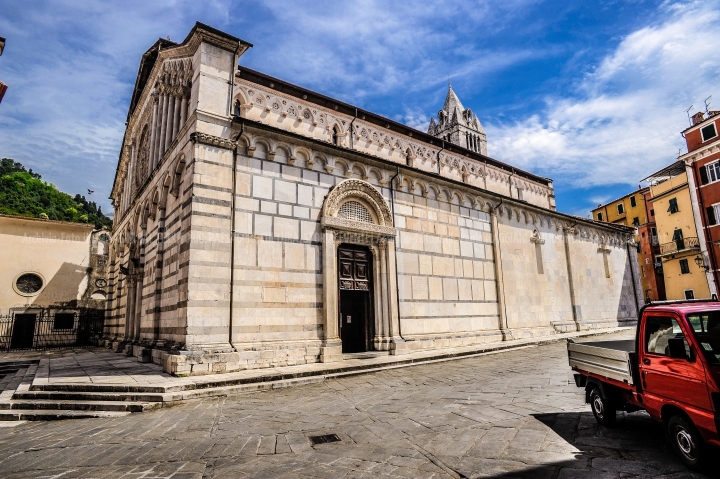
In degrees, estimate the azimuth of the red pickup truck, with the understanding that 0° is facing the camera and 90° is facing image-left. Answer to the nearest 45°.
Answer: approximately 315°

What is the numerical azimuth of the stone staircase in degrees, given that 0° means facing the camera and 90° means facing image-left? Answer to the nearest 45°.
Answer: approximately 0°

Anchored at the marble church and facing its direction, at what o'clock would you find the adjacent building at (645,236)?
The adjacent building is roughly at 6 o'clock from the marble church.

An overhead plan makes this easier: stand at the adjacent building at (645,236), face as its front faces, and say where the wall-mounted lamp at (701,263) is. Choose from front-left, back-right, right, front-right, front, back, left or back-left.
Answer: front-left

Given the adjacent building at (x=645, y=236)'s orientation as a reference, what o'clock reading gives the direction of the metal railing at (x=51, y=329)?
The metal railing is roughly at 12 o'clock from the adjacent building.

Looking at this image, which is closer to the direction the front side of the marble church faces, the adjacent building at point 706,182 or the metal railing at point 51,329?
the metal railing

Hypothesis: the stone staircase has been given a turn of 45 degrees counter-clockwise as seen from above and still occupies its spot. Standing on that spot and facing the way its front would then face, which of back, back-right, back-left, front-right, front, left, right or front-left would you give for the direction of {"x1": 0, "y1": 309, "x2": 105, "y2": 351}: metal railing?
back-left

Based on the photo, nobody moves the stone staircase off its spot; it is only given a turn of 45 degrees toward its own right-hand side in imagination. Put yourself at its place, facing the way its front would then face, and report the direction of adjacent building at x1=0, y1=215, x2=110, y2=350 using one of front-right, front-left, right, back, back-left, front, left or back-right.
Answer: back-right

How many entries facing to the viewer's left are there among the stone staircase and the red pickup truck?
0

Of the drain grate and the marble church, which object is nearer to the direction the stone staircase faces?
the drain grate

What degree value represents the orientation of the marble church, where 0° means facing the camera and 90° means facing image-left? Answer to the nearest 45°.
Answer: approximately 45°
